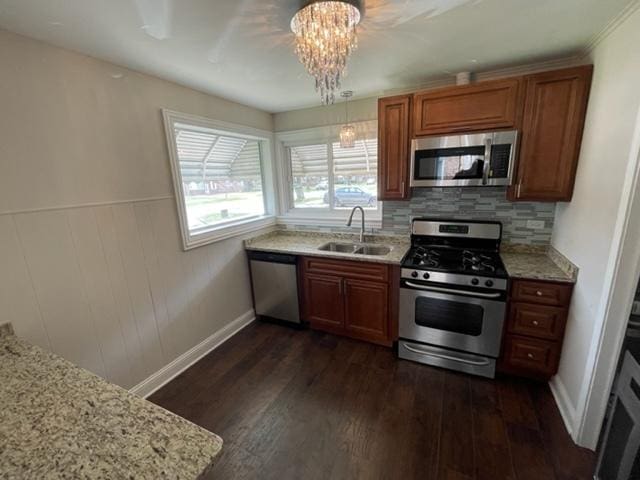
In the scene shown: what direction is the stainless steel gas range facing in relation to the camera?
toward the camera

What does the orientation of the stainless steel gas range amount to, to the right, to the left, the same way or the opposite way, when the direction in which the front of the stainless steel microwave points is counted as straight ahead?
the same way

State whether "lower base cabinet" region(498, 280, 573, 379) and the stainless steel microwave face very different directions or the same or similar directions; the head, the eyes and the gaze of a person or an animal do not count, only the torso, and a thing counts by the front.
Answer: same or similar directions

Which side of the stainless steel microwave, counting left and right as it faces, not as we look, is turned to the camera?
front

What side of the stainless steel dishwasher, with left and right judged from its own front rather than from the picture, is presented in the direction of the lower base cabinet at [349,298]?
left

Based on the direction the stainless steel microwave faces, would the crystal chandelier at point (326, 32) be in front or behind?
in front

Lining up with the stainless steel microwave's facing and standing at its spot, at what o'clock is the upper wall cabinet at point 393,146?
The upper wall cabinet is roughly at 3 o'clock from the stainless steel microwave.

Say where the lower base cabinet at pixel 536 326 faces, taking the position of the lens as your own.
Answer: facing the viewer

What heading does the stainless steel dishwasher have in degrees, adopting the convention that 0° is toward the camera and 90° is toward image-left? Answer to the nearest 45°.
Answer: approximately 45°

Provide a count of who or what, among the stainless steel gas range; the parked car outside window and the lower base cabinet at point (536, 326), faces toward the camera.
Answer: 2

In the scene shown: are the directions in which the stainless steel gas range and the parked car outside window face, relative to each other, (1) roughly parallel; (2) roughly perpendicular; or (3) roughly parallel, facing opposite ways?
roughly perpendicular
